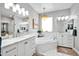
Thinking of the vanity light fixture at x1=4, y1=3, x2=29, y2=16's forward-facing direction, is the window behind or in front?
in front

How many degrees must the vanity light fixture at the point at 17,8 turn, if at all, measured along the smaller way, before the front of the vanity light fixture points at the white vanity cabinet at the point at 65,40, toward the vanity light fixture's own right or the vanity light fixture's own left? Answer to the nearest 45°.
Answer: approximately 45° to the vanity light fixture's own left

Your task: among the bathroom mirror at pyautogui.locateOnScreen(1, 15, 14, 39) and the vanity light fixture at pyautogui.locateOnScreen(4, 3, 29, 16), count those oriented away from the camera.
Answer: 0

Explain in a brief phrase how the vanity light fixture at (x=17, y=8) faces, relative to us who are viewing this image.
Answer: facing the viewer and to the right of the viewer

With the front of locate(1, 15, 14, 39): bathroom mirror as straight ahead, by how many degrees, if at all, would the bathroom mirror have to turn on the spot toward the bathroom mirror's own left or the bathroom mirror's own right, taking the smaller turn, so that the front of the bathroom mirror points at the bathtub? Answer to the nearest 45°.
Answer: approximately 45° to the bathroom mirror's own left

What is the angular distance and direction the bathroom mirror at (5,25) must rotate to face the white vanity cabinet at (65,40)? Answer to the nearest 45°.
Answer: approximately 45° to its left
